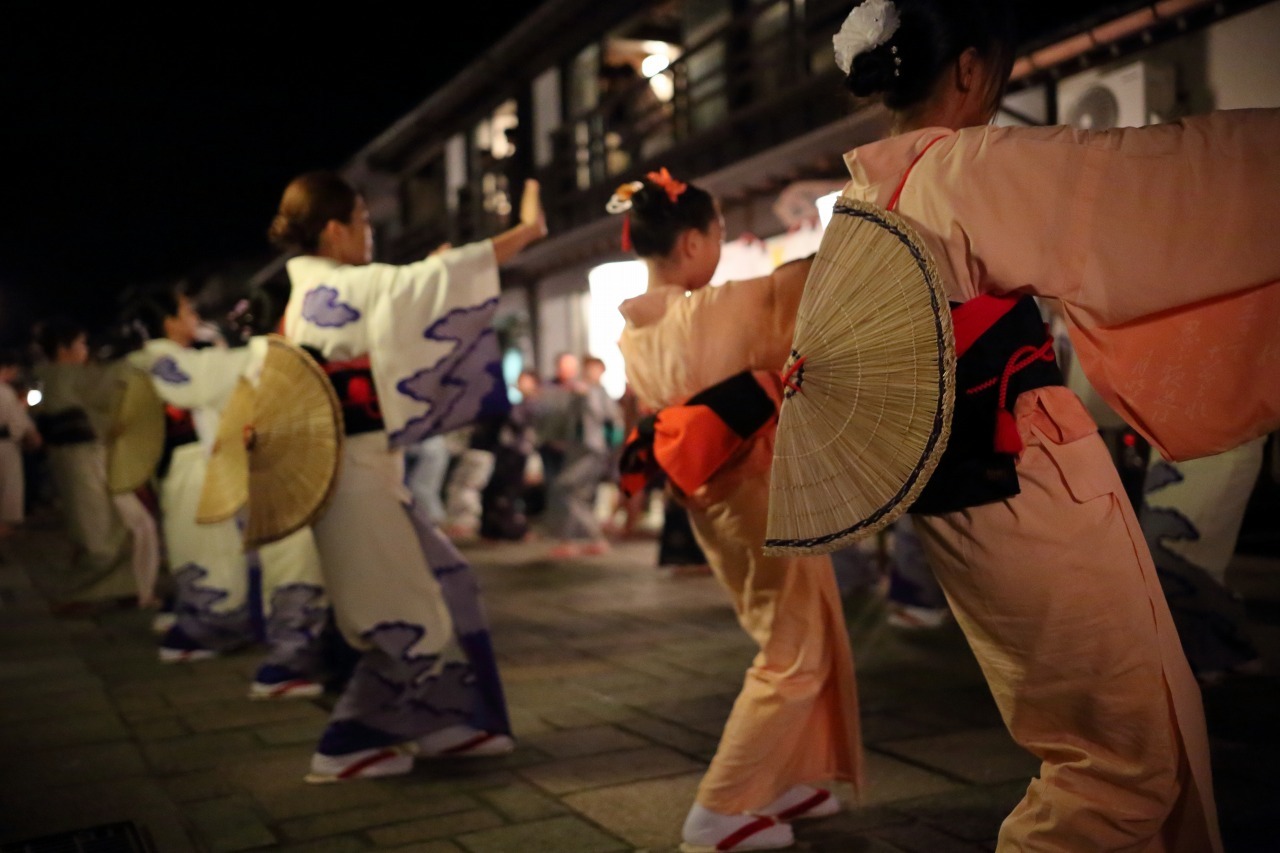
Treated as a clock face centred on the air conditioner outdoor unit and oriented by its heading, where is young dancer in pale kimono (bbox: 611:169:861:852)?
The young dancer in pale kimono is roughly at 11 o'clock from the air conditioner outdoor unit.

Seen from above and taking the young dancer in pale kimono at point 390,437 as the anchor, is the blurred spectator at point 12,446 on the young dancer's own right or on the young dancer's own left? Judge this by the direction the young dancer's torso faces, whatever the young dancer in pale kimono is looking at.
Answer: on the young dancer's own left

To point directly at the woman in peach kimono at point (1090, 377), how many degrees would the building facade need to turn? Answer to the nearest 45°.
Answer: approximately 45° to its left
